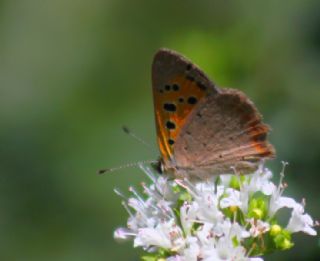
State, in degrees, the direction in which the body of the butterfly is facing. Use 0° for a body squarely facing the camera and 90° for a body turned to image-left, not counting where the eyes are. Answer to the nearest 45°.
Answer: approximately 90°
